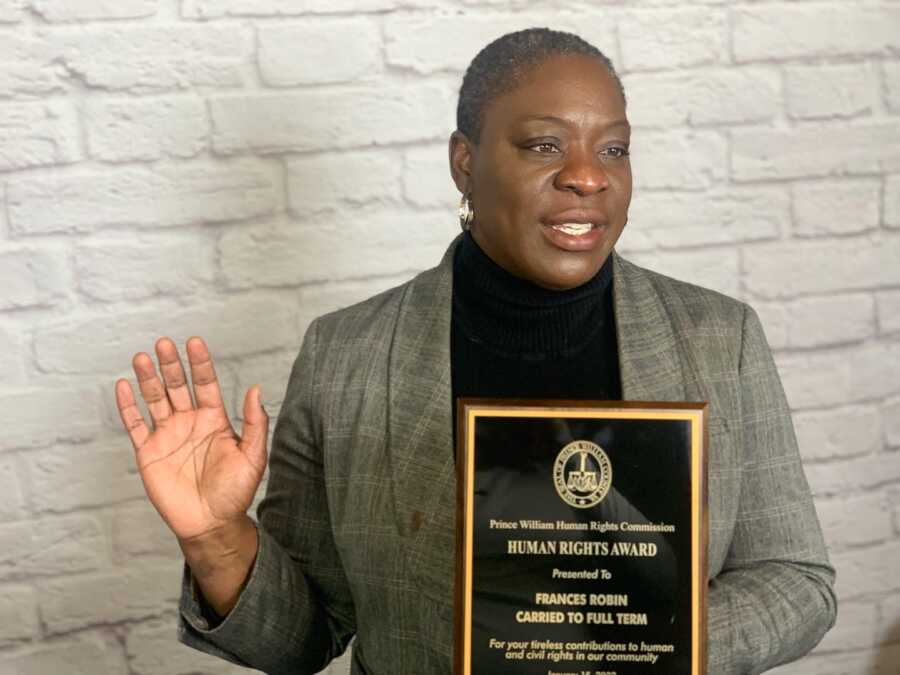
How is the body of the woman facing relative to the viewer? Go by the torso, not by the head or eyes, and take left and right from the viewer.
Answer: facing the viewer

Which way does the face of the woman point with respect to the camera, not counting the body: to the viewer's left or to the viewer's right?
to the viewer's right
